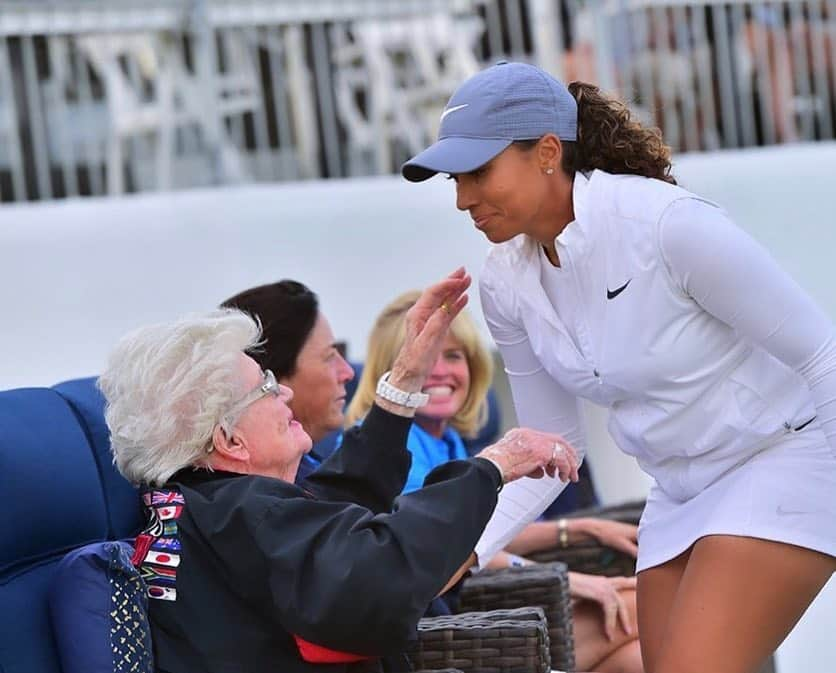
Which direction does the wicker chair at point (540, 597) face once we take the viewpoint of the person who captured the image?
facing to the right of the viewer

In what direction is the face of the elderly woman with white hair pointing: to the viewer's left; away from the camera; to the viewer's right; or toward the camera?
to the viewer's right

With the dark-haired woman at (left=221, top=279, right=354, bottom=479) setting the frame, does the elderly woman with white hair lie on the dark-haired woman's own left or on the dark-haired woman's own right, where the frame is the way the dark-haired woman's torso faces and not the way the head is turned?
on the dark-haired woman's own right

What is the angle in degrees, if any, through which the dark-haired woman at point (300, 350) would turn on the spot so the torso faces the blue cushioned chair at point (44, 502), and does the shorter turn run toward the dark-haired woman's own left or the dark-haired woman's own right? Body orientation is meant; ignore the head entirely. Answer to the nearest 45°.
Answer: approximately 135° to the dark-haired woman's own right

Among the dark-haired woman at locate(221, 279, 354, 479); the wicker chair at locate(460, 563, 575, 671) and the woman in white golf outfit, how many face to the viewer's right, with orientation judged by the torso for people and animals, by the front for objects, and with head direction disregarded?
2

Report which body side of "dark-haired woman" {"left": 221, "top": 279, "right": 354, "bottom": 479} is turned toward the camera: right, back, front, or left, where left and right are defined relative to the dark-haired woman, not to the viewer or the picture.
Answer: right

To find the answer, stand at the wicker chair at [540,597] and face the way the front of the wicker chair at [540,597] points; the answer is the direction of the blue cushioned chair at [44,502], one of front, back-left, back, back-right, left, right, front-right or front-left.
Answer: back-right

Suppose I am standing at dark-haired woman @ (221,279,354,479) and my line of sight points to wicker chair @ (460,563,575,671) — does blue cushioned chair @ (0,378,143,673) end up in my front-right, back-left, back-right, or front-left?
back-right
